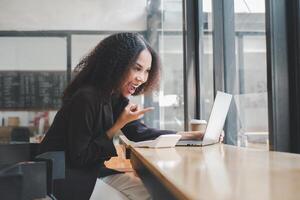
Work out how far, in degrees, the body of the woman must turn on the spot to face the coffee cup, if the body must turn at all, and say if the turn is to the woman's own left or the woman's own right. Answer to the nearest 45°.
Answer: approximately 45° to the woman's own left

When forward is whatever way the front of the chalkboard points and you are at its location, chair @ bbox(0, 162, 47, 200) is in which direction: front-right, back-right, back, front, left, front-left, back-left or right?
front

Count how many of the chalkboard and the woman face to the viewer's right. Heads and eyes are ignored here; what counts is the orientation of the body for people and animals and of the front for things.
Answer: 1

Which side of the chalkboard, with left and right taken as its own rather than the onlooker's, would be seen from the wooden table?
front

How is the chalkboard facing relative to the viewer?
toward the camera

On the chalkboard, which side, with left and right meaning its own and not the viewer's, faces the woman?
front

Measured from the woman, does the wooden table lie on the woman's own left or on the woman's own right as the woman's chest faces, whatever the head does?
on the woman's own right

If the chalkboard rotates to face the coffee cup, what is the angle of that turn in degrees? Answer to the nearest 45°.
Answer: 0° — it already faces it

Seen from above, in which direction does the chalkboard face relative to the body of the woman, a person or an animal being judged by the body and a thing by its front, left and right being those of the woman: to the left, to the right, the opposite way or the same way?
to the right

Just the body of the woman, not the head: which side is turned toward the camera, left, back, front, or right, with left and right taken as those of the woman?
right
